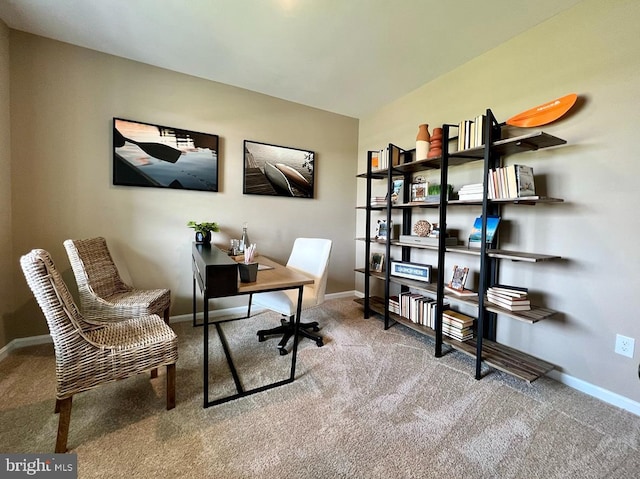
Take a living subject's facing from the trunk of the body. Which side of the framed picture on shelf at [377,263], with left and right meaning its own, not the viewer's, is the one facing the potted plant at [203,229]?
front

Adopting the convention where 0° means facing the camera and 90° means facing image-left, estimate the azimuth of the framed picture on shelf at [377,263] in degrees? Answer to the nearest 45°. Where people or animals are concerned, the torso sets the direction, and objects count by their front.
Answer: approximately 45°

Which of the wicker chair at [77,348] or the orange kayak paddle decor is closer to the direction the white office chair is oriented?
the wicker chair

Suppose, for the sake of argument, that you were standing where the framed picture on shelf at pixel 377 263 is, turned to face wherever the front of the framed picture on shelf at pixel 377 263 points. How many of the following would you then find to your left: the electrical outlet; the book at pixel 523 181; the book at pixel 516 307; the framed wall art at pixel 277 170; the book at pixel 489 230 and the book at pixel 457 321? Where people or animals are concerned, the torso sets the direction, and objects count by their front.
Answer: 5

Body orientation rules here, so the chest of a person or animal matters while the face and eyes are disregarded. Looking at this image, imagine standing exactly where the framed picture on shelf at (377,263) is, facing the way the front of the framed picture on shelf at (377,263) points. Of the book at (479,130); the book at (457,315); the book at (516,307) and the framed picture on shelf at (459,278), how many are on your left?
4
